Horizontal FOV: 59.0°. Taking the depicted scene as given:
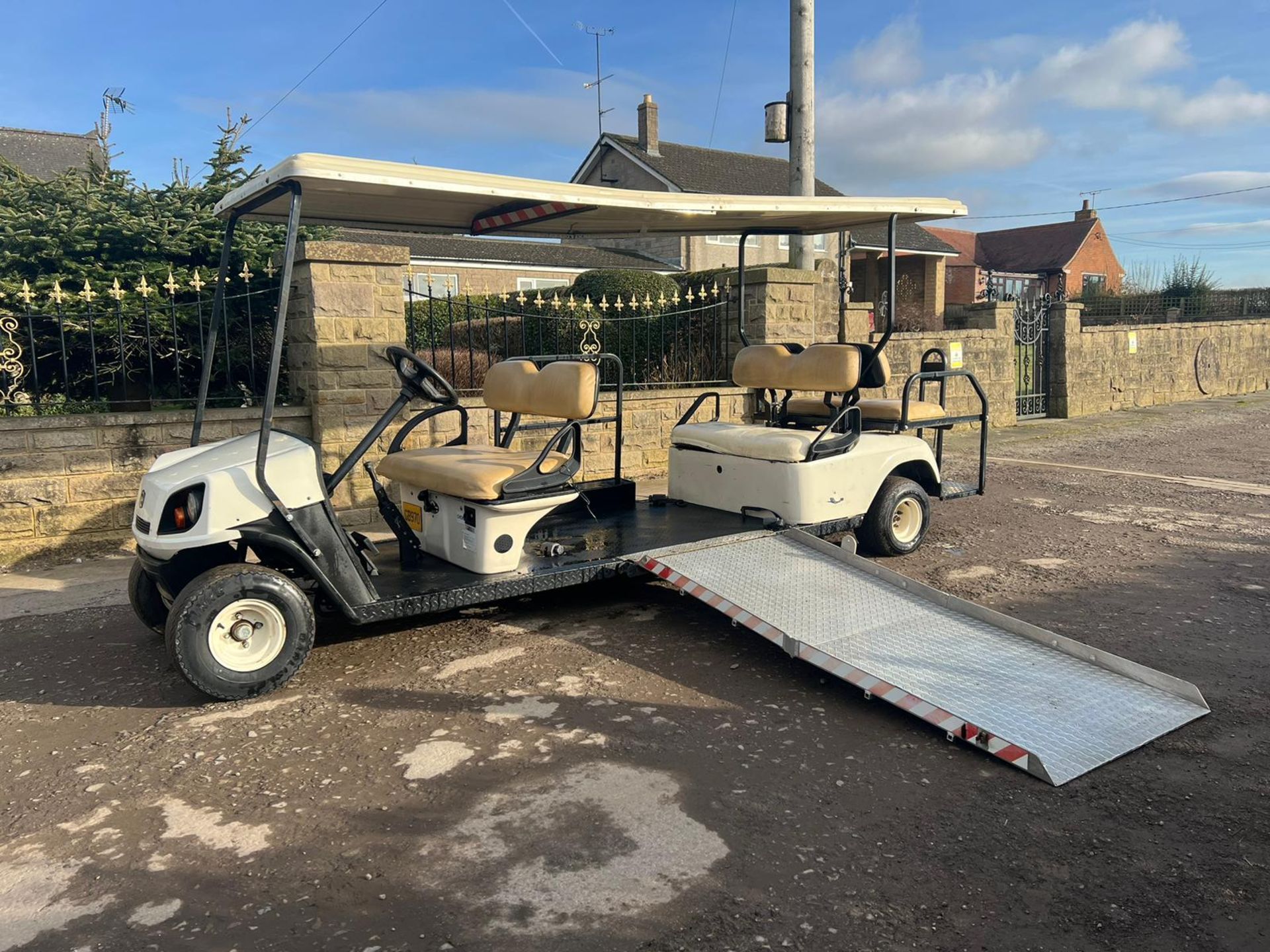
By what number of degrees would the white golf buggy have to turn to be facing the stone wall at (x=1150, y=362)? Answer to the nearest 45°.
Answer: approximately 180°

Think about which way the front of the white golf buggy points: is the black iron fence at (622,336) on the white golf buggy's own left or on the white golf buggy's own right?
on the white golf buggy's own right

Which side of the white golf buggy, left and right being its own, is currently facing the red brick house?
back

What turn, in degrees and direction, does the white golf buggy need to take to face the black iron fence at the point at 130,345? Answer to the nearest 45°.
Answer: approximately 90° to its right

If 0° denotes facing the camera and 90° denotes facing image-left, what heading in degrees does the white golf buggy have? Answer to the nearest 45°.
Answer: approximately 45°

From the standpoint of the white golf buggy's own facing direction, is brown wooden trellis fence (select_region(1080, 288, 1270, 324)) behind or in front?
behind

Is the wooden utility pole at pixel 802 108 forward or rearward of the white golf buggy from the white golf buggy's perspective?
rearward

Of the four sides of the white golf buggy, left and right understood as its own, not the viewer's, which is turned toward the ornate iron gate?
back
